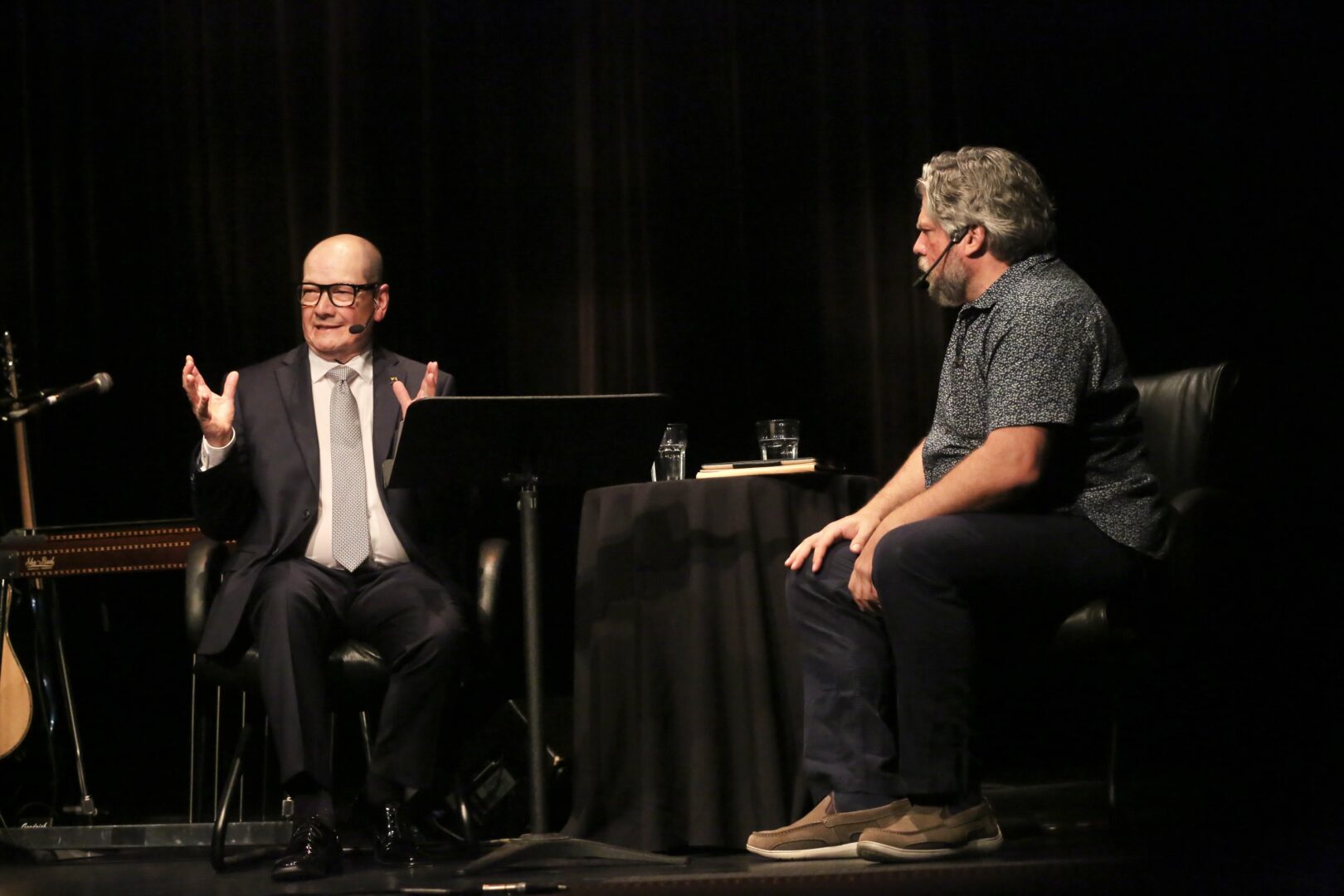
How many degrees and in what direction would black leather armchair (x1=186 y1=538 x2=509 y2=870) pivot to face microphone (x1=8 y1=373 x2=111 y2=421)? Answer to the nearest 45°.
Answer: approximately 135° to its right

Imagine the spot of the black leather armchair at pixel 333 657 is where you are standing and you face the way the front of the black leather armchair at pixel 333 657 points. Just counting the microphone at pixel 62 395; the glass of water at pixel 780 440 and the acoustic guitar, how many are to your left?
1

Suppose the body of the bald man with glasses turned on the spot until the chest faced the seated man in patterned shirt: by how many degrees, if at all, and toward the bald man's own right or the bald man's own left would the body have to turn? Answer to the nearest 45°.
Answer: approximately 45° to the bald man's own left

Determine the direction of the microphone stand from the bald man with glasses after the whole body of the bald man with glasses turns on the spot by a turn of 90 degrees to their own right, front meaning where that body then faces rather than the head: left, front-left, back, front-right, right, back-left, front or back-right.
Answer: front-right

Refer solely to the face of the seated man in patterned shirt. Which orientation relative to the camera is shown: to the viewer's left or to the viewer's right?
to the viewer's left

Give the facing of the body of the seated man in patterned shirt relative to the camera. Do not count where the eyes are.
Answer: to the viewer's left

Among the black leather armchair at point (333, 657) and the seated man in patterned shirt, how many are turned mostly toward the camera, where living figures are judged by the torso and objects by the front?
1

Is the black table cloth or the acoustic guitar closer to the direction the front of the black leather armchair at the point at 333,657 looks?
the black table cloth

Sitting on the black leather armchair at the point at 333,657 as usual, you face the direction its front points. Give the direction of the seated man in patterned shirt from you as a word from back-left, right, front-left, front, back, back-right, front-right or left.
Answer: front-left

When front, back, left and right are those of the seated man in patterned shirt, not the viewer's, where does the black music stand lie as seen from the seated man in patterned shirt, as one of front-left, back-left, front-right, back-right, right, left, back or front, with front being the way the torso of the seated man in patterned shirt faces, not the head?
front

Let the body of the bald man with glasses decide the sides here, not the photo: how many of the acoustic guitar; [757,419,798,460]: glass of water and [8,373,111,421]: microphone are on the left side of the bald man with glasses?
1

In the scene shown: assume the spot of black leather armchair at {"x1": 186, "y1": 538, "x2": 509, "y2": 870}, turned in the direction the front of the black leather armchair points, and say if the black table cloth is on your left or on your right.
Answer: on your left

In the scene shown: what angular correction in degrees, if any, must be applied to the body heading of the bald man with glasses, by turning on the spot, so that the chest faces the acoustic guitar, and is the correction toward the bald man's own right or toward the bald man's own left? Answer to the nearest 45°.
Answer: approximately 135° to the bald man's own right

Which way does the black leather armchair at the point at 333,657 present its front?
toward the camera

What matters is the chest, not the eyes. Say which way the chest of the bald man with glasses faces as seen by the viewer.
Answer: toward the camera
